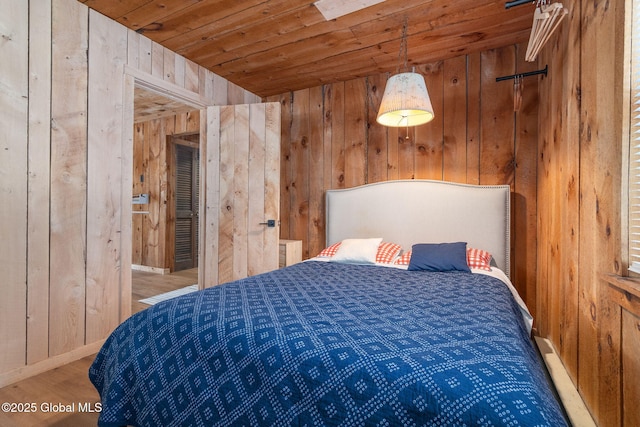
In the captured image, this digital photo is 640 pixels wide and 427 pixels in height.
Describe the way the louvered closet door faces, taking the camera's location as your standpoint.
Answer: facing the viewer and to the right of the viewer

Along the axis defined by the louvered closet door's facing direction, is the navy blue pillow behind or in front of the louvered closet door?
in front

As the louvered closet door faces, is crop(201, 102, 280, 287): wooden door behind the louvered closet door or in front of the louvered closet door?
in front

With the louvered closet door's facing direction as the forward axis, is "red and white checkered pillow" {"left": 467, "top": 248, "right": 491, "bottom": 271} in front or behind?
in front

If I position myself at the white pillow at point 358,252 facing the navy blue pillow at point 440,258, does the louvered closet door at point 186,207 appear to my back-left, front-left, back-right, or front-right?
back-left

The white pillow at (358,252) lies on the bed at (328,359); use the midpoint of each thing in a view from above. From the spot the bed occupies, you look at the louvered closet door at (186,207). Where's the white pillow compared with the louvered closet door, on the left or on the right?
right
